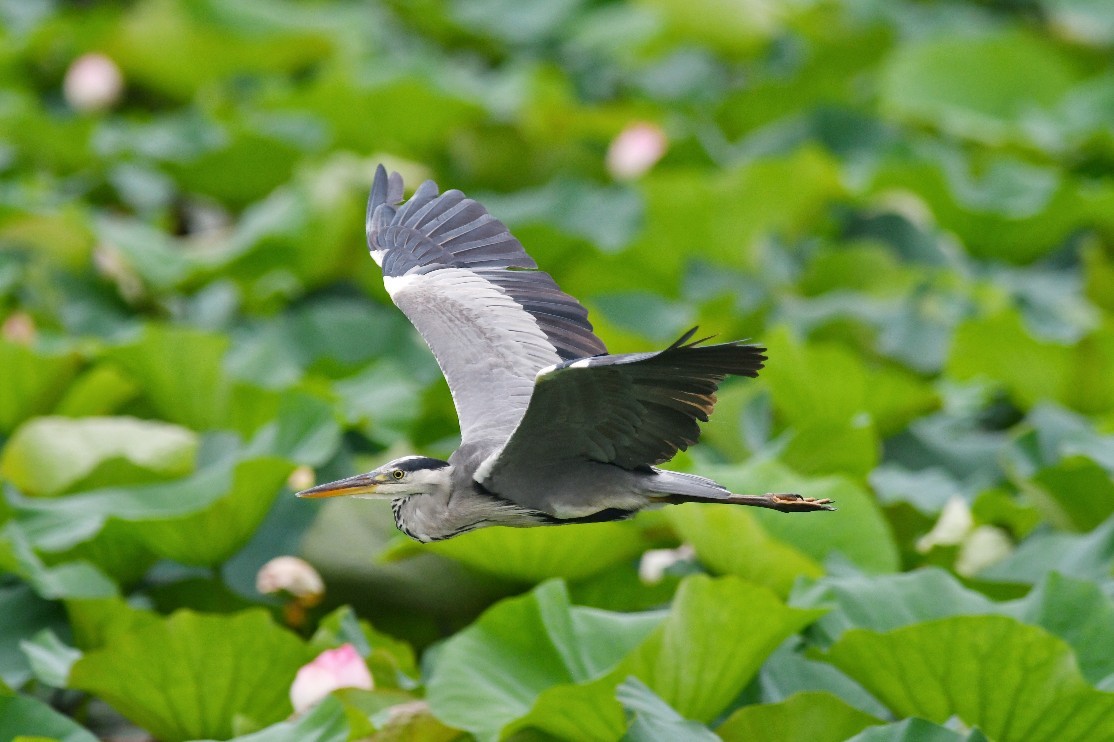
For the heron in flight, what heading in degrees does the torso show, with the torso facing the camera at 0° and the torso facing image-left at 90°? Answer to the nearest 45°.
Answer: approximately 90°

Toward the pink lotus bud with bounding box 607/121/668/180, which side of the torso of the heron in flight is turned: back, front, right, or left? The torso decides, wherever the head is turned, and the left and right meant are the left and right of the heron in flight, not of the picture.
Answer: right

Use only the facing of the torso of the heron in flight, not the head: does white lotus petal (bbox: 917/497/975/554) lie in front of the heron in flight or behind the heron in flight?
behind

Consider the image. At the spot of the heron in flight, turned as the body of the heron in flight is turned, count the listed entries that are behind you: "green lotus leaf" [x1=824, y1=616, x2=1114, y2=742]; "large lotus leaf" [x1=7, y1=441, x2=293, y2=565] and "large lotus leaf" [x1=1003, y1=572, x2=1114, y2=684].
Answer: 2

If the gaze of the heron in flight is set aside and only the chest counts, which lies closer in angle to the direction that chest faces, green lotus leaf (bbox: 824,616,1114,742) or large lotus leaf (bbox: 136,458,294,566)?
the large lotus leaf

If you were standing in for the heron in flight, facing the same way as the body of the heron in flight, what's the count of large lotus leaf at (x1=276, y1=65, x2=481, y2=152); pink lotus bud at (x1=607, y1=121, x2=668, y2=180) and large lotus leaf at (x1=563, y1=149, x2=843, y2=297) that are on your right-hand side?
3

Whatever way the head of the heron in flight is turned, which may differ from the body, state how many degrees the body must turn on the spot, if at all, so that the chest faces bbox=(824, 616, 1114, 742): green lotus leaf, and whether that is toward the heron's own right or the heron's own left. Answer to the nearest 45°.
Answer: approximately 180°

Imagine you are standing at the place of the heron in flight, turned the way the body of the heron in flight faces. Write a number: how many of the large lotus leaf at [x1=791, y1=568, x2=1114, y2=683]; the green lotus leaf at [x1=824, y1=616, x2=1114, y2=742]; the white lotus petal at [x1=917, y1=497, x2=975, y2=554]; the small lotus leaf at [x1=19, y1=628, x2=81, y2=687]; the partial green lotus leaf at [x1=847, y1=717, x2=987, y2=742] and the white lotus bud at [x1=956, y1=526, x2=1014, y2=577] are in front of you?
1

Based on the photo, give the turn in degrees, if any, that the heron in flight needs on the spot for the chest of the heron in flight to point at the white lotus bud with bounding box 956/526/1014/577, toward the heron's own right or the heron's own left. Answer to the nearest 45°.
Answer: approximately 135° to the heron's own right

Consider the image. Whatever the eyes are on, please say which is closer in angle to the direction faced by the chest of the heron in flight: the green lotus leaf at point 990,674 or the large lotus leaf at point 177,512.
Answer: the large lotus leaf

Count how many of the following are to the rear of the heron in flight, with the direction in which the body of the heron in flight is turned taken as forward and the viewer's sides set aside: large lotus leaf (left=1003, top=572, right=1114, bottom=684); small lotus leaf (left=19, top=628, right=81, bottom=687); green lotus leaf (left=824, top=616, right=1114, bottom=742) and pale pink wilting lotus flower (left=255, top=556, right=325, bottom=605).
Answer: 2

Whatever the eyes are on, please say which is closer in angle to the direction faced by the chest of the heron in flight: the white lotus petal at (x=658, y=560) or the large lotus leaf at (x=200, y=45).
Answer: the large lotus leaf

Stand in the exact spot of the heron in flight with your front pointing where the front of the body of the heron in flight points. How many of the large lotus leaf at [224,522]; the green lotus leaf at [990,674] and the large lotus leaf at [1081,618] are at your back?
2

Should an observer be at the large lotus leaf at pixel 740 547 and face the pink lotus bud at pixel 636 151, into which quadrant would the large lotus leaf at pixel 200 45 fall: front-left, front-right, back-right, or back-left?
front-left
